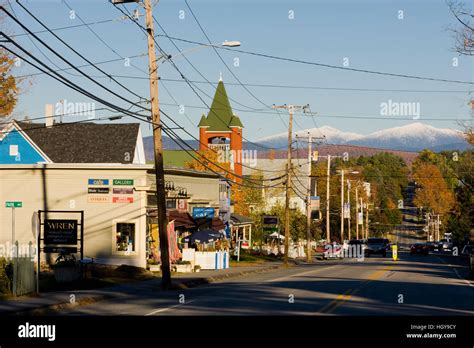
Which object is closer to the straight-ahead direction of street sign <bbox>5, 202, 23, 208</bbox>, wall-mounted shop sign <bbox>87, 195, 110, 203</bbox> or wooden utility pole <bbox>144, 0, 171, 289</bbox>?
the wooden utility pole

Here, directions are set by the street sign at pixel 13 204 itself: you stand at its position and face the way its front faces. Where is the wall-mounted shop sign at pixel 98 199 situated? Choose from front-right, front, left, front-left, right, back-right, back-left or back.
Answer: left

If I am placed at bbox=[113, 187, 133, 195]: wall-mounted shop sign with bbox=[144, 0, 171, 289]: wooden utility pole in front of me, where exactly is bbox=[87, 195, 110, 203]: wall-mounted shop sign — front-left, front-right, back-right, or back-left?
back-right

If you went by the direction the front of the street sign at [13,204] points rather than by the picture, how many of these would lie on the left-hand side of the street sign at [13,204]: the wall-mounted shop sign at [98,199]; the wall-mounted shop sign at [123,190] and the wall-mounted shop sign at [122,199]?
3

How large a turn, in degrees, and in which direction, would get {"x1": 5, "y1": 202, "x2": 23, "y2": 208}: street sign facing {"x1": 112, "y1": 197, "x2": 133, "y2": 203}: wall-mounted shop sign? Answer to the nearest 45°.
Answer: approximately 90° to its left

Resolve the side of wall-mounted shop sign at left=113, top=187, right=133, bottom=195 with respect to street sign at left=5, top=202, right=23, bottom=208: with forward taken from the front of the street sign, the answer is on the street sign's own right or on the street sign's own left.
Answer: on the street sign's own left

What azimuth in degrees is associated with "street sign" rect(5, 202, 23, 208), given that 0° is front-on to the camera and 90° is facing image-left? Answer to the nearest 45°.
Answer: approximately 0°
